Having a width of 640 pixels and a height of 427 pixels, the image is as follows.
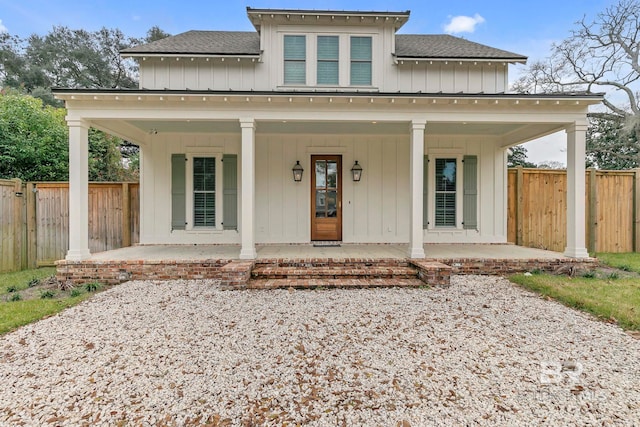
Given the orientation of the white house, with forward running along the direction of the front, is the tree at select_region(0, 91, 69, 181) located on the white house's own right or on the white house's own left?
on the white house's own right

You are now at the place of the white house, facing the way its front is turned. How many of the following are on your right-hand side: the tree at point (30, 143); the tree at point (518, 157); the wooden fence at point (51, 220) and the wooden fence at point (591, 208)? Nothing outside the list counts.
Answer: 2

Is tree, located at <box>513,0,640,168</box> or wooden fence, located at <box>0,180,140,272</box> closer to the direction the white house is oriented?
the wooden fence

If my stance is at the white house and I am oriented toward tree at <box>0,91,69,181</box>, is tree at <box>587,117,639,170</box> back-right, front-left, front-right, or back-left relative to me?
back-right

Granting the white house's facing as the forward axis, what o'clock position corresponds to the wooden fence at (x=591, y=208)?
The wooden fence is roughly at 9 o'clock from the white house.

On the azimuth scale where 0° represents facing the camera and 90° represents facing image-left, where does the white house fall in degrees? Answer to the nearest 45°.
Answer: approximately 0°

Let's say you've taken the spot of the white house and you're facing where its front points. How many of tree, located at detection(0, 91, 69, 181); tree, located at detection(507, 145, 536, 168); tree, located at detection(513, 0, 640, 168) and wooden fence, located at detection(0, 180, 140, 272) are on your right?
2
